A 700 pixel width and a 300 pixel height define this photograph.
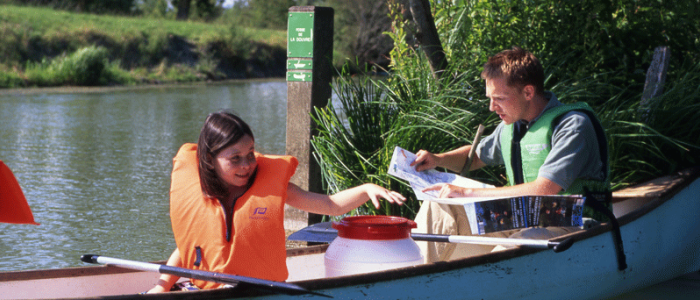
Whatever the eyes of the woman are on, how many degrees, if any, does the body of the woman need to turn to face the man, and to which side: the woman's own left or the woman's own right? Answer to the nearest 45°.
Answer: approximately 90° to the woman's own left

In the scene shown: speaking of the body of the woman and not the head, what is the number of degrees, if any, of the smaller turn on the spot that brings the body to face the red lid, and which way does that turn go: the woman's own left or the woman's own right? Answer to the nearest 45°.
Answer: approximately 90° to the woman's own left

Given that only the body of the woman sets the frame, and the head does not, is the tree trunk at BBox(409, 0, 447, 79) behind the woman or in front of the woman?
behind

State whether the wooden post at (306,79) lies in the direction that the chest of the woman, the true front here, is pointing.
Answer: no

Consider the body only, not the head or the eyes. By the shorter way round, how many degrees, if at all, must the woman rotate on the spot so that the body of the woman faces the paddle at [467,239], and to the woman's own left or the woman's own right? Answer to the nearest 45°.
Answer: approximately 90° to the woman's own left

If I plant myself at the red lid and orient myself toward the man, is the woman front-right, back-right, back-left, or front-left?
back-left

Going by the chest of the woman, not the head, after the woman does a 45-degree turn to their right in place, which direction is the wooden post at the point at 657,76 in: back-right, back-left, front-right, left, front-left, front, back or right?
back

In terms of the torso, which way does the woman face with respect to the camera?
toward the camera

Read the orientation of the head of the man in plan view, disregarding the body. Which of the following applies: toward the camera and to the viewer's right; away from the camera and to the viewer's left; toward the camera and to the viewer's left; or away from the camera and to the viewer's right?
toward the camera and to the viewer's left

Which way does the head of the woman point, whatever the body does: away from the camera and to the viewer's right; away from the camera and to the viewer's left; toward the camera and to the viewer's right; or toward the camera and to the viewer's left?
toward the camera and to the viewer's right
